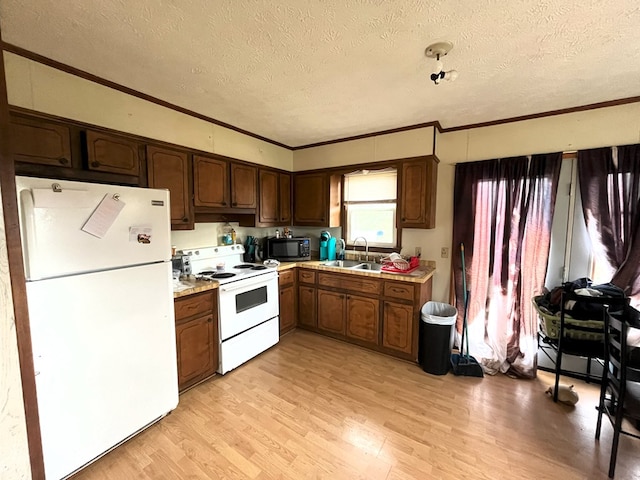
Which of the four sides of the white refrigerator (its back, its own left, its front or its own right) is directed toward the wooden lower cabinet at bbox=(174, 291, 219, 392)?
left

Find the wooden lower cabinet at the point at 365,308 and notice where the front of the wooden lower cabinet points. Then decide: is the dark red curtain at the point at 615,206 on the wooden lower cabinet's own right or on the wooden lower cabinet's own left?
on the wooden lower cabinet's own left

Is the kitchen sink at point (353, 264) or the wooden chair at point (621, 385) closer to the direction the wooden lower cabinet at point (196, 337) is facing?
the wooden chair

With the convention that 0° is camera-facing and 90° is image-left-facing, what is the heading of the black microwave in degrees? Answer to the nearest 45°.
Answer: approximately 0°

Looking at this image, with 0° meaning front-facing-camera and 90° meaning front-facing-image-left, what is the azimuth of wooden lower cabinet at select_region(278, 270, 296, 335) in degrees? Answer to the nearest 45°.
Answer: approximately 315°

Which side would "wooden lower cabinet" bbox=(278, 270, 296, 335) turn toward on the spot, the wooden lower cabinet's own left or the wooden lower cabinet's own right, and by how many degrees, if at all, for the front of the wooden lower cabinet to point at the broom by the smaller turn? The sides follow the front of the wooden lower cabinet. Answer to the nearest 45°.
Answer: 0° — it already faces it
